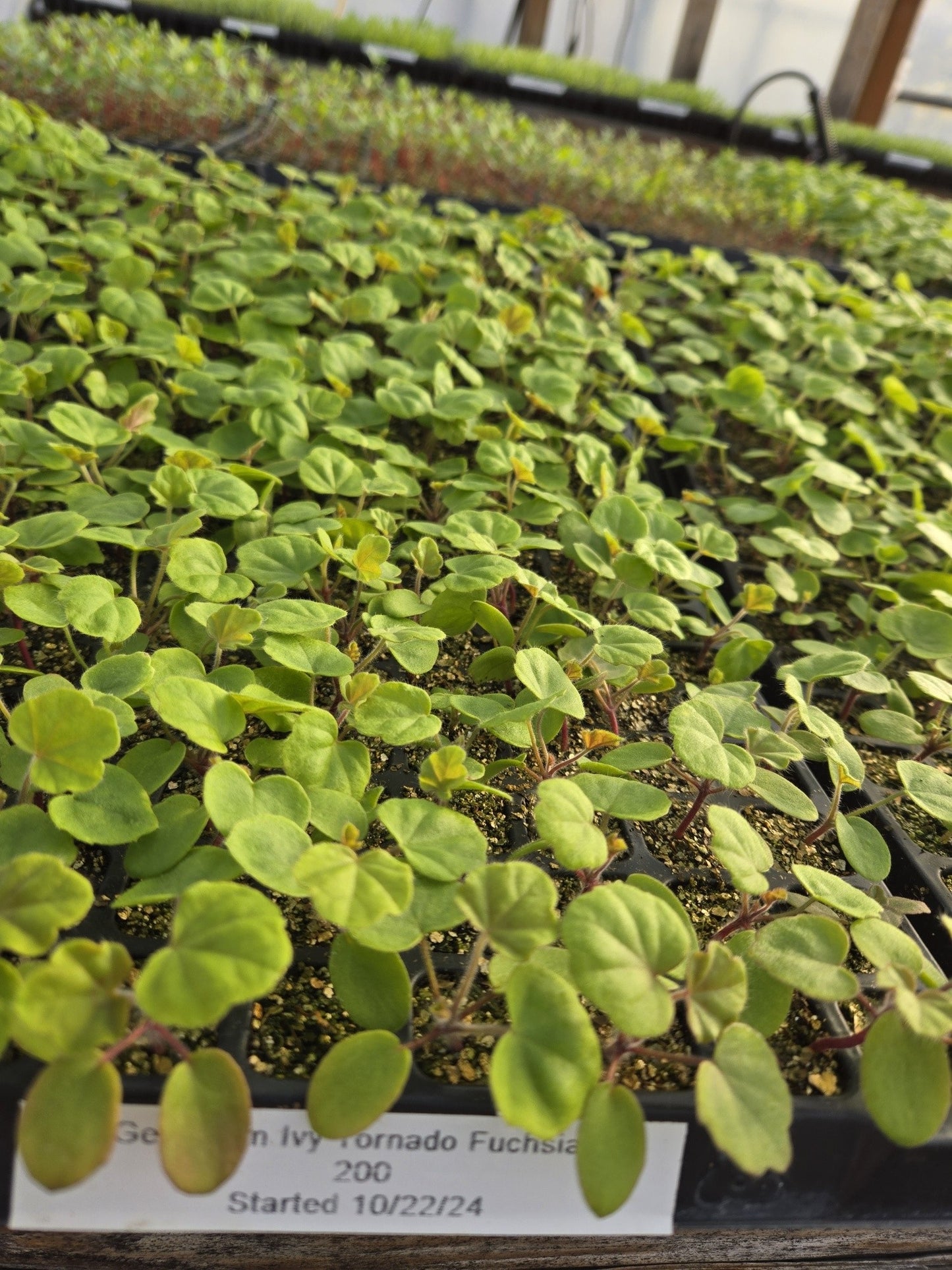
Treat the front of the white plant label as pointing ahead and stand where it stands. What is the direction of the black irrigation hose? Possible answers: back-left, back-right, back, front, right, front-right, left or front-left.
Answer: back

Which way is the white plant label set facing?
toward the camera

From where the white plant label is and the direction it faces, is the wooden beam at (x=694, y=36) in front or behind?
behind

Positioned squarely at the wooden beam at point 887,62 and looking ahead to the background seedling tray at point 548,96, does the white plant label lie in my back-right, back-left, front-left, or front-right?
front-left

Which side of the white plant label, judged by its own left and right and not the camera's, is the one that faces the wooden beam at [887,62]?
back

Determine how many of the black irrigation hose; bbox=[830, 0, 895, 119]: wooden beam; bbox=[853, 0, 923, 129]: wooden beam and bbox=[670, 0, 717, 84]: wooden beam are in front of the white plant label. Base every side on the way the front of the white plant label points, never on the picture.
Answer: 0

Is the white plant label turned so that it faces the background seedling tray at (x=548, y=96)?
no

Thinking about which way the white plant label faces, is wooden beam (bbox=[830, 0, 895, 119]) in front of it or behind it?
behind
